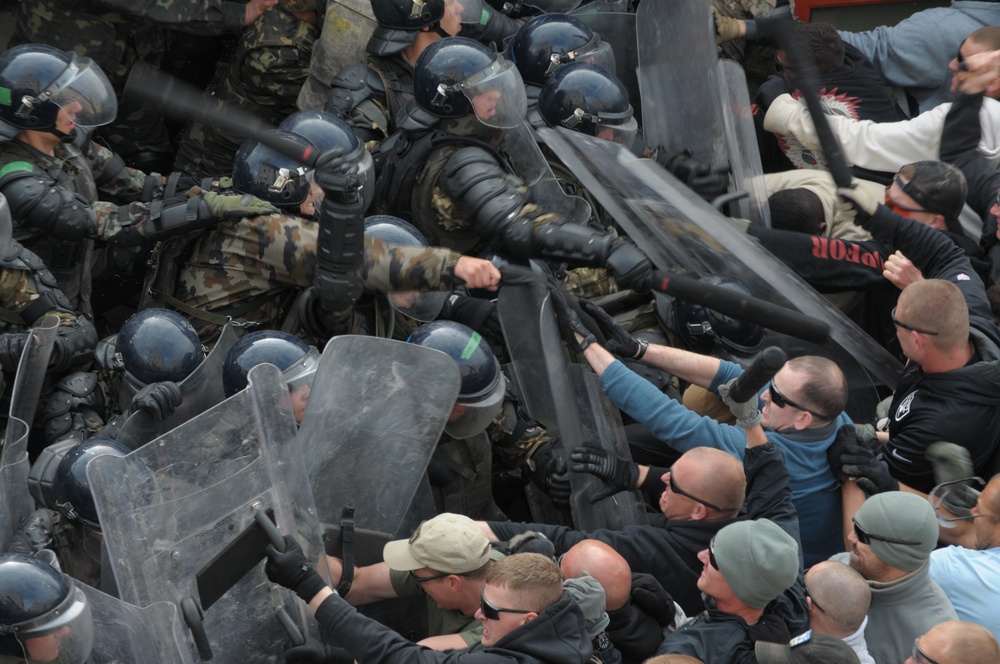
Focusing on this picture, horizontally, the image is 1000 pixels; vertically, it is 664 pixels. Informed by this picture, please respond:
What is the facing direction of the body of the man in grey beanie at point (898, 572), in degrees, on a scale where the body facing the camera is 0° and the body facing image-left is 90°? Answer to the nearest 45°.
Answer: approximately 90°

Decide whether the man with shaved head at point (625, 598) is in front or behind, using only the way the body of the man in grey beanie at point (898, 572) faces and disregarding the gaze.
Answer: in front

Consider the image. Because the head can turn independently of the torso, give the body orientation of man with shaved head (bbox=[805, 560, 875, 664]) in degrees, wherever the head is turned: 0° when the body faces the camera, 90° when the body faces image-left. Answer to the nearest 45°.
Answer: approximately 135°

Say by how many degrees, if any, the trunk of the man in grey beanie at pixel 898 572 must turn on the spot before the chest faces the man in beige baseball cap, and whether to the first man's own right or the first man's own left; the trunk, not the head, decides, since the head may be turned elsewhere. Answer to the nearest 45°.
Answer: approximately 45° to the first man's own left

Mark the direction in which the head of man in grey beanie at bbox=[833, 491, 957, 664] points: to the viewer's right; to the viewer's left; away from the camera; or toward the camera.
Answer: to the viewer's left

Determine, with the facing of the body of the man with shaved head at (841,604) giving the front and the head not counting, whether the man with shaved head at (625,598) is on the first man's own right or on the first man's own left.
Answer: on the first man's own left

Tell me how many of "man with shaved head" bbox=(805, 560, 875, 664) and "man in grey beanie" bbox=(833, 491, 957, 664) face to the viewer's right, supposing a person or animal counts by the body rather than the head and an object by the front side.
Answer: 0

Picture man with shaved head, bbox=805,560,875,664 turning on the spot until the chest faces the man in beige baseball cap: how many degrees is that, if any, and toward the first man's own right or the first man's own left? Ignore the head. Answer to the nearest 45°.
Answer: approximately 45° to the first man's own left
